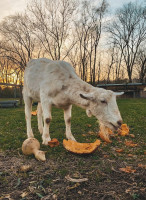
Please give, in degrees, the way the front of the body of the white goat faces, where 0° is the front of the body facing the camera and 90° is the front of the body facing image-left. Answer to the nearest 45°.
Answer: approximately 315°
